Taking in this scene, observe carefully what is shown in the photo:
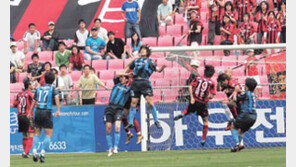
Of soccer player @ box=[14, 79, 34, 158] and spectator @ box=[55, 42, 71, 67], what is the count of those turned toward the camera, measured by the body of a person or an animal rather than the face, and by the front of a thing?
1

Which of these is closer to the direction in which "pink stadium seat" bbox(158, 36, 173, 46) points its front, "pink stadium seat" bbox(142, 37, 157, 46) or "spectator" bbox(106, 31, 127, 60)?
the spectator

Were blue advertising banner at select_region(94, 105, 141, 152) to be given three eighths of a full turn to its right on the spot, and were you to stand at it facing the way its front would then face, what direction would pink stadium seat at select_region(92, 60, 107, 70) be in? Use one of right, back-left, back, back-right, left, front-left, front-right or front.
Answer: front-right

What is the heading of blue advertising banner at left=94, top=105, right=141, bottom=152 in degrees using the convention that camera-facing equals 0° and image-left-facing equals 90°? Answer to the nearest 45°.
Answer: approximately 0°

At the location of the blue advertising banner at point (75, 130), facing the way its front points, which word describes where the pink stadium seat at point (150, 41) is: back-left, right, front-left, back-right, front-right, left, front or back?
back-left

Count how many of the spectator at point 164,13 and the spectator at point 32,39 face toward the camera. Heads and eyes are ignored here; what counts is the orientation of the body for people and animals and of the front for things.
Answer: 2

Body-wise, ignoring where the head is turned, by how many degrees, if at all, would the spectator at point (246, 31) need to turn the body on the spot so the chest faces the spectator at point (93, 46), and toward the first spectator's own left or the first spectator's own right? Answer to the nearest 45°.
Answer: approximately 90° to the first spectator's own right
